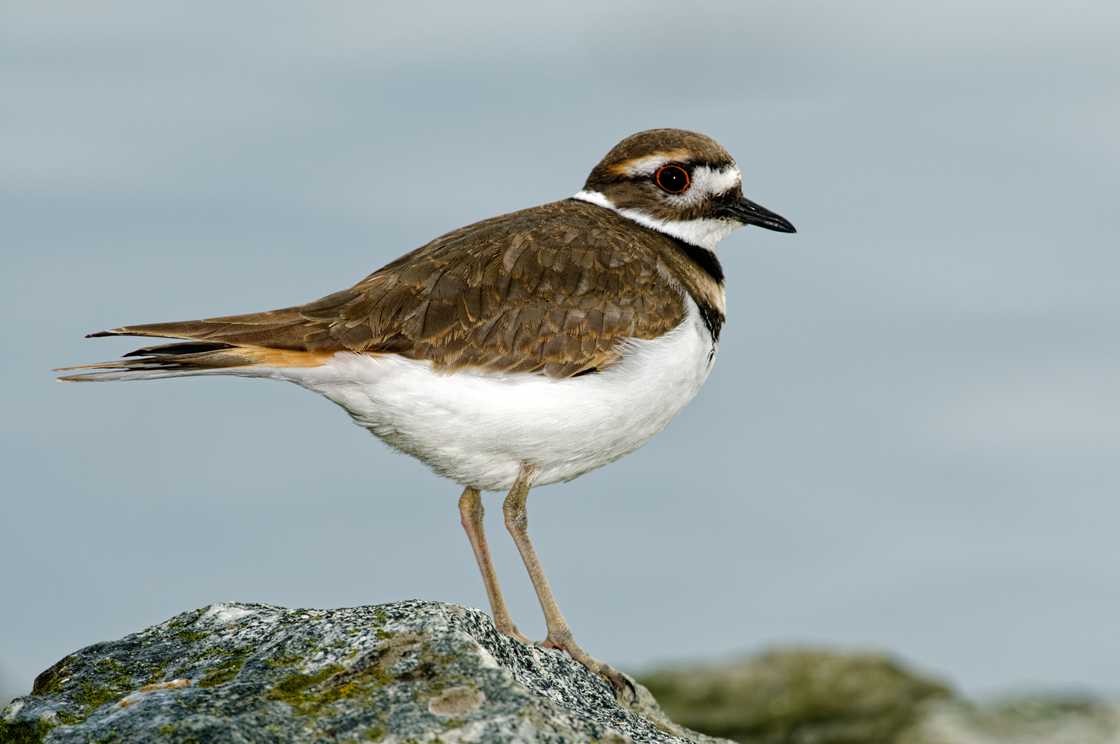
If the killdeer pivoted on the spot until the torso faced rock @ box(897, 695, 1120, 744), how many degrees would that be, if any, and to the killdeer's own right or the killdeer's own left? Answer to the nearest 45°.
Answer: approximately 45° to the killdeer's own left

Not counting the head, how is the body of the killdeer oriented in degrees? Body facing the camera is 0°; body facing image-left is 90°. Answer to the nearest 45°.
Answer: approximately 270°

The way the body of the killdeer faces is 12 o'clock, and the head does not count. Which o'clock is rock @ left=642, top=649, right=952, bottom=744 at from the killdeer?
The rock is roughly at 10 o'clock from the killdeer.
